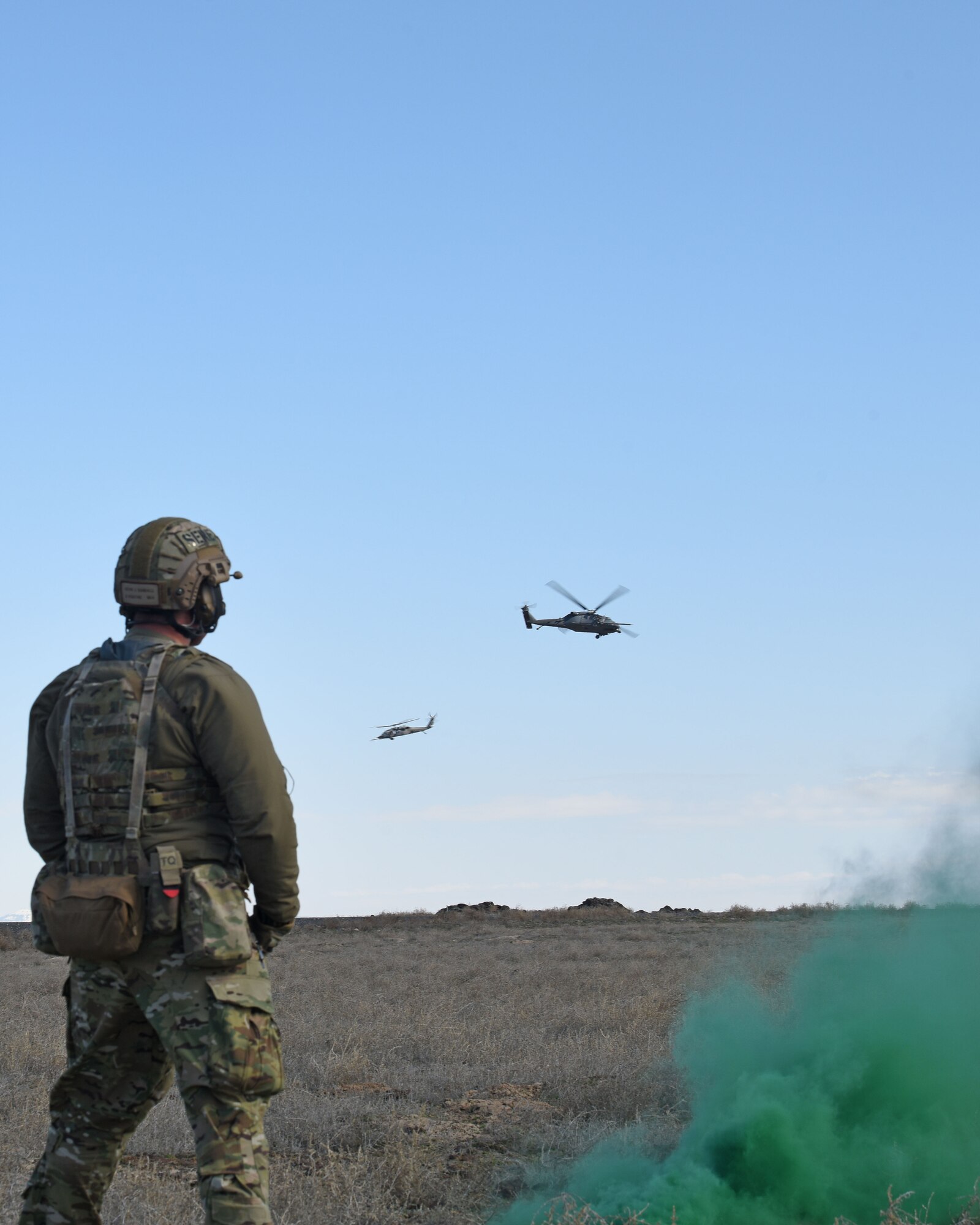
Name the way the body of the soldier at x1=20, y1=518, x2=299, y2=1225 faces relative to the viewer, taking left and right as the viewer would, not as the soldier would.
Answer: facing away from the viewer and to the right of the viewer

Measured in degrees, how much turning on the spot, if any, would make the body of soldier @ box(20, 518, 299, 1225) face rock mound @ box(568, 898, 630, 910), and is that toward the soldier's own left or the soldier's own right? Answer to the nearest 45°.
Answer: approximately 45° to the soldier's own left
